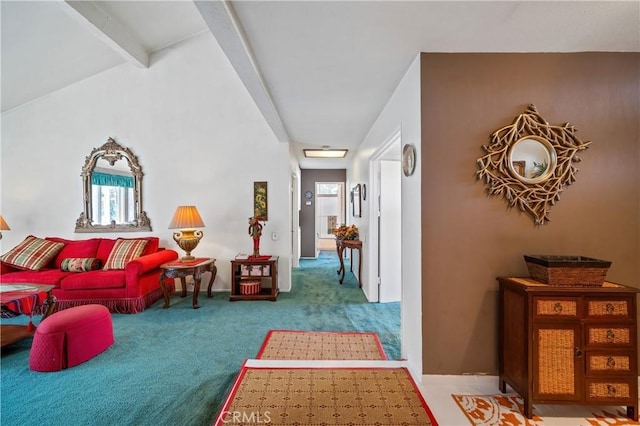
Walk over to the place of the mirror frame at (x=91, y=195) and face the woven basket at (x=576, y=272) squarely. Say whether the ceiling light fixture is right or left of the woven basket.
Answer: left

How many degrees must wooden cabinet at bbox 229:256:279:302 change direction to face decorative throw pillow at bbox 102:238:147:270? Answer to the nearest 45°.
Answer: approximately 90° to its right

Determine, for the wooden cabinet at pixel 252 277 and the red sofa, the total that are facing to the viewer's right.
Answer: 0

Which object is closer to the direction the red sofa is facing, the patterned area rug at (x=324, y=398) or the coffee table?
the coffee table

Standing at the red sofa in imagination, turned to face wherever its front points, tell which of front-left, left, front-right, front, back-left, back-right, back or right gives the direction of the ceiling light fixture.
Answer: back-left

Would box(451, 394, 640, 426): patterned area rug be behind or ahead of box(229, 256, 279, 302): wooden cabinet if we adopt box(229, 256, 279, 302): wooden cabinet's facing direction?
ahead

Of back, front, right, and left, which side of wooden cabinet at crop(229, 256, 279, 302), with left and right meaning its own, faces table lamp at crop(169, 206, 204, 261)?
right

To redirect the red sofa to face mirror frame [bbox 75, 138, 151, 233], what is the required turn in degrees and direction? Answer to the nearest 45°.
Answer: approximately 135° to its right

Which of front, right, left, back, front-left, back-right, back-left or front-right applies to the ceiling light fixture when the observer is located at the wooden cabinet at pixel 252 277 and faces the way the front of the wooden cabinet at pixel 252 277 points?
back-left

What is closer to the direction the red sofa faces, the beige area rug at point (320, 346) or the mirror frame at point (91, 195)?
the beige area rug
